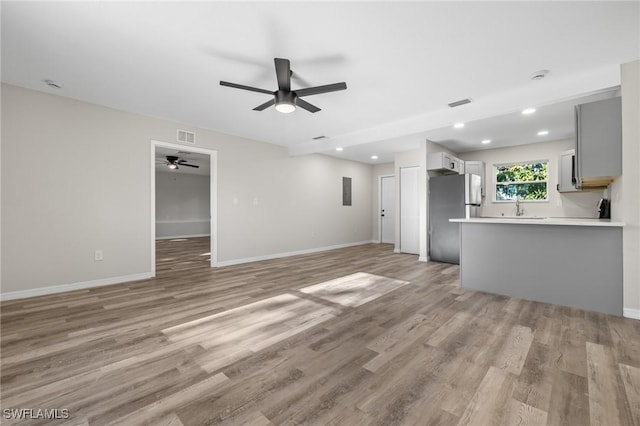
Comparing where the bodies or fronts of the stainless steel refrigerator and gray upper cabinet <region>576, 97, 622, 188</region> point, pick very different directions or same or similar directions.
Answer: very different directions

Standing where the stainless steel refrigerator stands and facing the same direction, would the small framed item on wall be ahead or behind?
behind

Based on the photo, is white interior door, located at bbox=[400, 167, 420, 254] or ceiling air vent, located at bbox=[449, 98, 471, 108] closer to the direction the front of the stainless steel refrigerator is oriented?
the ceiling air vent

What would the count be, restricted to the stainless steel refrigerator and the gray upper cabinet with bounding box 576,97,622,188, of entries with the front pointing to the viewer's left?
1

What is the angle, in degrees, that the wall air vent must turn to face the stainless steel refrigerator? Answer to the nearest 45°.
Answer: approximately 45° to its left

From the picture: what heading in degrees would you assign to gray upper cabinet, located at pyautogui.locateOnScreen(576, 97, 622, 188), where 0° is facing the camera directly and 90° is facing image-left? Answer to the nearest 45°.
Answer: approximately 90°

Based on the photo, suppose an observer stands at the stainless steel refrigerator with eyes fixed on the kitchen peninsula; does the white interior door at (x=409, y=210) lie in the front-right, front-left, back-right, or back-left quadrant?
back-right
